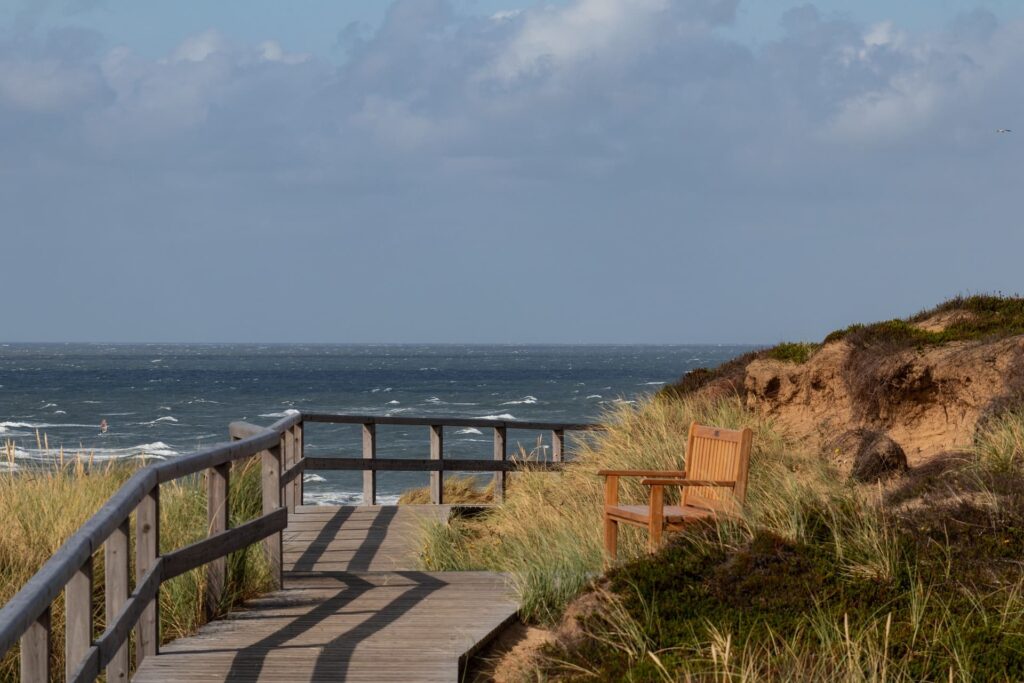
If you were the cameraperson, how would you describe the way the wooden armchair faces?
facing the viewer and to the left of the viewer

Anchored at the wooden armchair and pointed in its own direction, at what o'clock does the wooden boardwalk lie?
The wooden boardwalk is roughly at 12 o'clock from the wooden armchair.

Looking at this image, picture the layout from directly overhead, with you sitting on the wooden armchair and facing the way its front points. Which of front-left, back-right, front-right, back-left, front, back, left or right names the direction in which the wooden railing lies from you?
front
